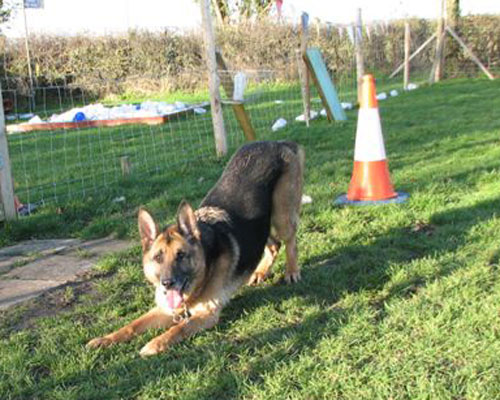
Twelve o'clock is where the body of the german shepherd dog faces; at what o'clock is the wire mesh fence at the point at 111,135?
The wire mesh fence is roughly at 4 o'clock from the german shepherd dog.

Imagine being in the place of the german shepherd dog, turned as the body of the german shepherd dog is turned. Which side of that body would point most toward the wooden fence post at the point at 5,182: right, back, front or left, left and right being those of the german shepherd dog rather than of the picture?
right

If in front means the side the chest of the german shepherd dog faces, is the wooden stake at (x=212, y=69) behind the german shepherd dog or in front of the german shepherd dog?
behind

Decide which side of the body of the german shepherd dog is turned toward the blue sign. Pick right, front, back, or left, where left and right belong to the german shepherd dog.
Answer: right

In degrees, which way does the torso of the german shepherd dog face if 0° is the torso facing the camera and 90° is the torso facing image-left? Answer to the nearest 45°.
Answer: approximately 45°

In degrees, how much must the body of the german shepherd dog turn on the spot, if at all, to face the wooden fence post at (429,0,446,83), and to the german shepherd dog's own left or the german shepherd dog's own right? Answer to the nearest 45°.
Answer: approximately 180°

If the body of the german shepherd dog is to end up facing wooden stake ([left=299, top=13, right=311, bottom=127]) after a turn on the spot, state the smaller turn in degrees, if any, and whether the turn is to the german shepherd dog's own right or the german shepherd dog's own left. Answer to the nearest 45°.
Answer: approximately 135° to the german shepherd dog's own right

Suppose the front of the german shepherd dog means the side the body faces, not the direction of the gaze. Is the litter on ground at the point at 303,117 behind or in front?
behind

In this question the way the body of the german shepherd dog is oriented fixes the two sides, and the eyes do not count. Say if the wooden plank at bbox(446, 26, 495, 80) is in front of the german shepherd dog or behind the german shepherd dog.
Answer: behind
